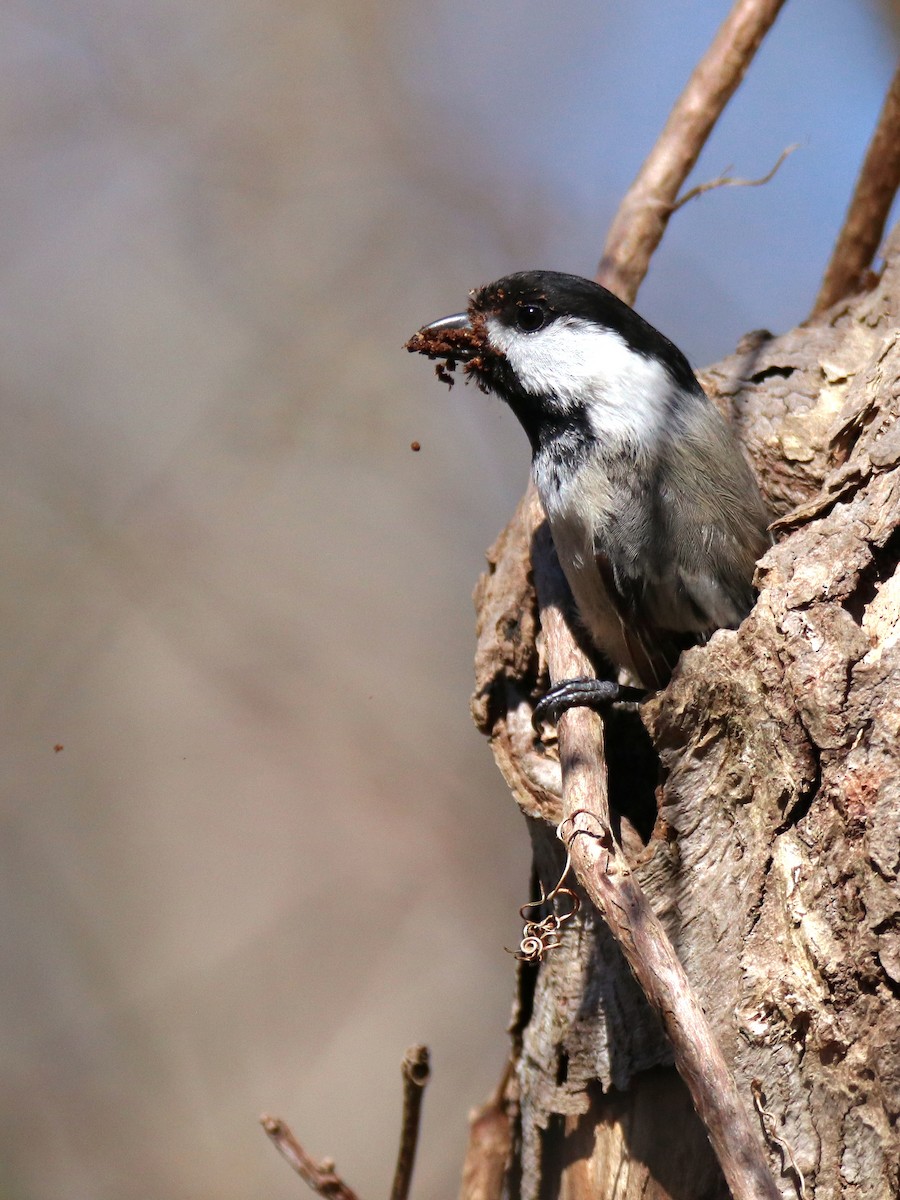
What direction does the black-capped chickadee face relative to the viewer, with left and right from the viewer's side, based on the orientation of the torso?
facing to the left of the viewer
